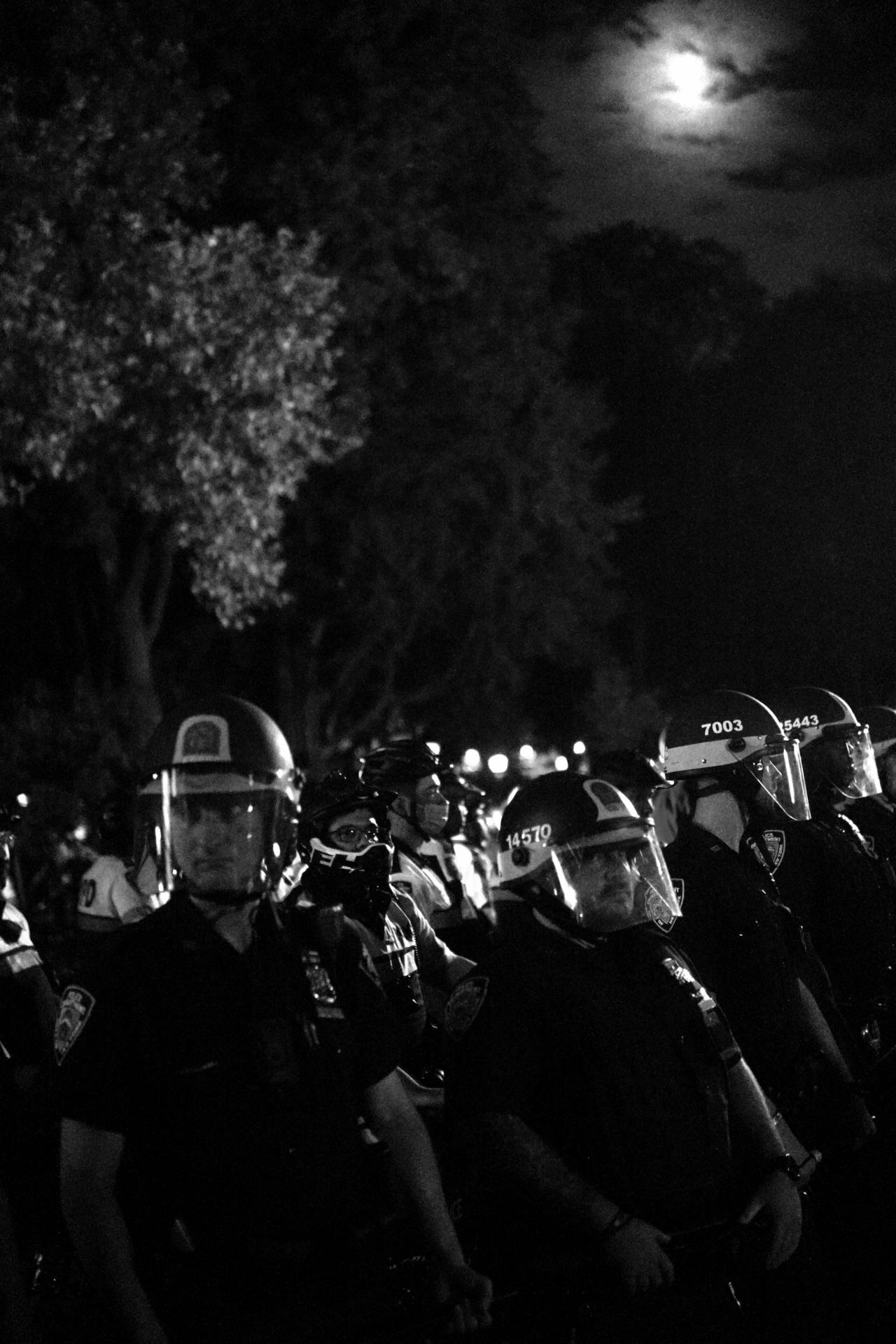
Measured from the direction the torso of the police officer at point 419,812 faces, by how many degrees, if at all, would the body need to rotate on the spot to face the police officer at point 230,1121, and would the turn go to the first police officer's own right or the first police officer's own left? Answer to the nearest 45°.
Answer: approximately 45° to the first police officer's own right

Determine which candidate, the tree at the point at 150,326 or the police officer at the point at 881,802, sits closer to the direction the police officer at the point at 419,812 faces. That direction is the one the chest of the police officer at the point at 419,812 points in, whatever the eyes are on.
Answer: the police officer

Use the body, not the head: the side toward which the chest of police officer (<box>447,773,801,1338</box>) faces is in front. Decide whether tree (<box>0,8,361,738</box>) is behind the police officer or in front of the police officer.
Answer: behind

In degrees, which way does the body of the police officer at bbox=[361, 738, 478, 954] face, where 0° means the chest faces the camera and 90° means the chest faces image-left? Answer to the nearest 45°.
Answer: approximately 315°

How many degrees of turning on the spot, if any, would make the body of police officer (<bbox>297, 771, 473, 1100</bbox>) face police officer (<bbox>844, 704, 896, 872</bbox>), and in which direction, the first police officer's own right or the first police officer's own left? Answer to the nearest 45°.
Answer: approximately 90° to the first police officer's own left

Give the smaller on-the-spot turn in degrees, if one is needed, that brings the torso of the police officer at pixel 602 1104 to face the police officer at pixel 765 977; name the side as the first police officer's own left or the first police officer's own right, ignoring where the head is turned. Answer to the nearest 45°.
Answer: approximately 90° to the first police officer's own left

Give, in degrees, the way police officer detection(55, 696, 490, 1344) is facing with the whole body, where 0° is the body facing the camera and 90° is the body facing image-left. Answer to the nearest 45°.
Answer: approximately 0°

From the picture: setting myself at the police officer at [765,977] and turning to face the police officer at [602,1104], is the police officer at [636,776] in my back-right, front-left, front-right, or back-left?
back-right
